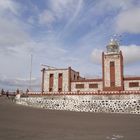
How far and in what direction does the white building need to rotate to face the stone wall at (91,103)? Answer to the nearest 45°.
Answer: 0° — it already faces it

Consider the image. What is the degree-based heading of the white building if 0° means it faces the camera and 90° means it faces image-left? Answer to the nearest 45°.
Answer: approximately 0°
